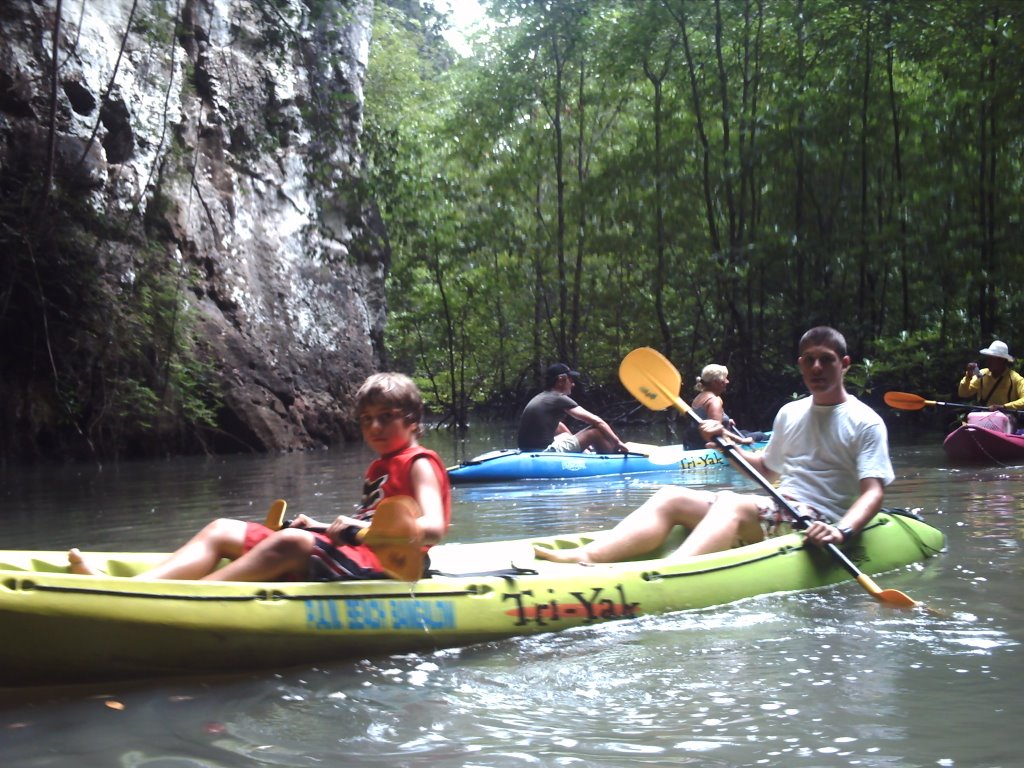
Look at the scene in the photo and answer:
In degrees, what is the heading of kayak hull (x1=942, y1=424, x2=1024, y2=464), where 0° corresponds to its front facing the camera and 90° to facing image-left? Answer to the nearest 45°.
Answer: approximately 45°

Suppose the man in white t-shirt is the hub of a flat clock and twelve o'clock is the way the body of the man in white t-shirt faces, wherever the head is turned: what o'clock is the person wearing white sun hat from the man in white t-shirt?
The person wearing white sun hat is roughly at 5 o'clock from the man in white t-shirt.

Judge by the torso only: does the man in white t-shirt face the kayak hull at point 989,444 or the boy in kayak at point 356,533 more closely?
the boy in kayak

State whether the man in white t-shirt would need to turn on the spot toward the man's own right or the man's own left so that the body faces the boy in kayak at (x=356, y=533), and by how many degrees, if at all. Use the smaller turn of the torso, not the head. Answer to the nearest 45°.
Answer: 0° — they already face them

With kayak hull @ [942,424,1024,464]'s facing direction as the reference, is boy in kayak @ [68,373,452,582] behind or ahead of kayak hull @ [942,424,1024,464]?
ahead

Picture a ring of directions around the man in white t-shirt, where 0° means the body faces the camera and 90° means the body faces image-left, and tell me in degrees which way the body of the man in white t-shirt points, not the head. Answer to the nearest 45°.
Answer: approximately 45°

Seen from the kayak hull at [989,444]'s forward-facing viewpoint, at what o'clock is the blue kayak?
The blue kayak is roughly at 1 o'clock from the kayak hull.

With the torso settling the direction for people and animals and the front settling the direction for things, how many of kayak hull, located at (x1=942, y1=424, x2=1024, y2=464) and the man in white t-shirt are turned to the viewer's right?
0
